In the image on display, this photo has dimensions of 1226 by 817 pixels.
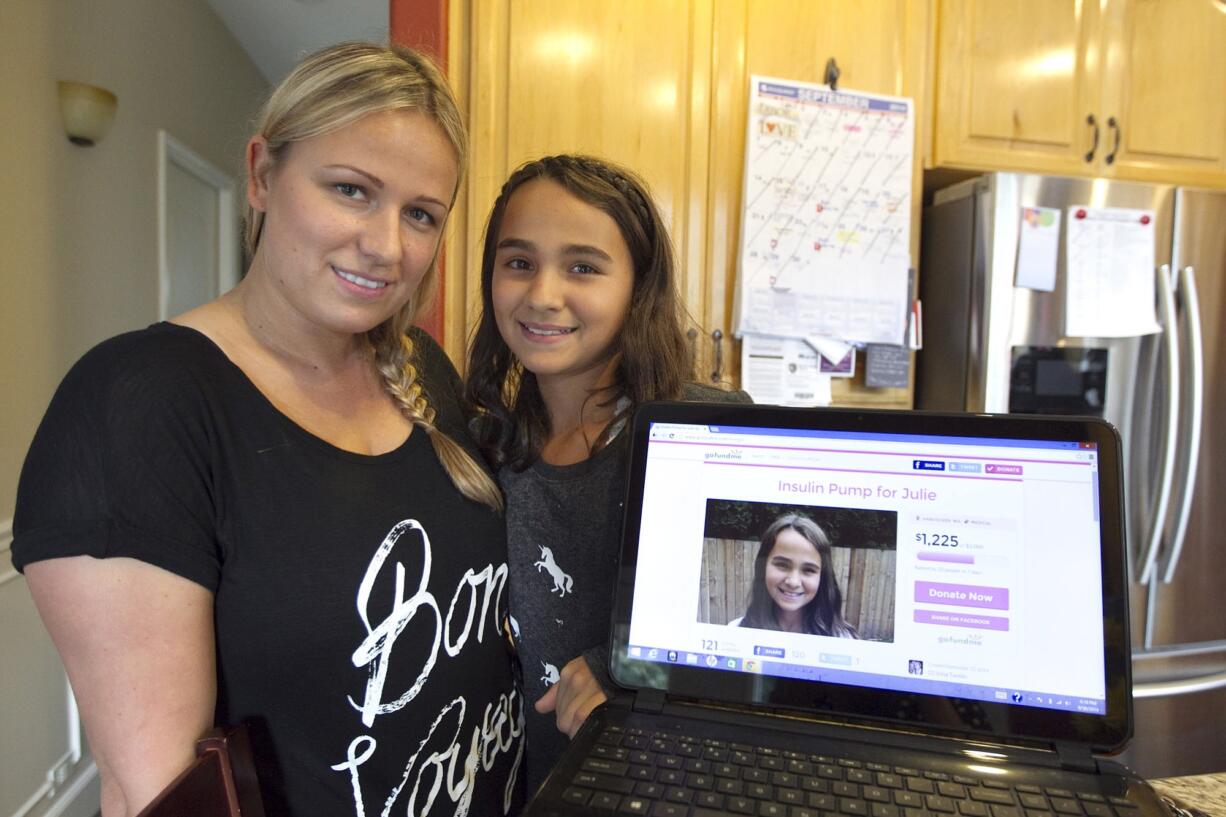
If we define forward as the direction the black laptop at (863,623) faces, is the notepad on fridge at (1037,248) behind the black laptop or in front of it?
behind

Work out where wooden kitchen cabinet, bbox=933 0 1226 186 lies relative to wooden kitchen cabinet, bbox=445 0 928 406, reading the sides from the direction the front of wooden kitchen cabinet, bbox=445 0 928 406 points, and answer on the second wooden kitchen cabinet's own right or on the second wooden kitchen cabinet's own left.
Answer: on the second wooden kitchen cabinet's own left

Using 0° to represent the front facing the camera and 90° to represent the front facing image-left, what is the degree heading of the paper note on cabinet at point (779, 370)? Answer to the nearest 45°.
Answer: approximately 0°

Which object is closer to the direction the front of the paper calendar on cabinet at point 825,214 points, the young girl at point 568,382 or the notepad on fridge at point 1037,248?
the young girl
